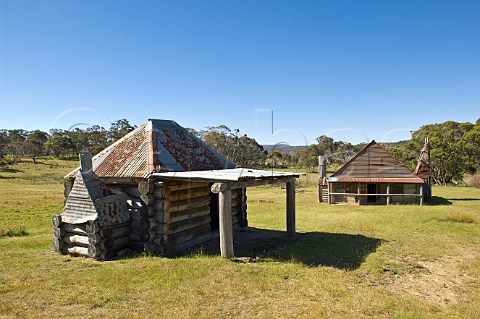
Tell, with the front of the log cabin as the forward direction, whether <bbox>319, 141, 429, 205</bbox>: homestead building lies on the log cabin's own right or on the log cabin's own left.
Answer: on the log cabin's own left

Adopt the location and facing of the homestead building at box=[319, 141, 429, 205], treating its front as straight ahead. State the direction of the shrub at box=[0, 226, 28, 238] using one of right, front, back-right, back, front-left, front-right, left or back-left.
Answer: front-right

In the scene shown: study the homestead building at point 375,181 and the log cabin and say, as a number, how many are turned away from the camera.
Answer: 0

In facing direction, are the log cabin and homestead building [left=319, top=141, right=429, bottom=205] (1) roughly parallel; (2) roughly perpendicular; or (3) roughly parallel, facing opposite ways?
roughly perpendicular

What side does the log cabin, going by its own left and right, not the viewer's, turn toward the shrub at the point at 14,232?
back

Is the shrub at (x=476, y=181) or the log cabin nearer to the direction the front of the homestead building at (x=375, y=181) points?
the log cabin

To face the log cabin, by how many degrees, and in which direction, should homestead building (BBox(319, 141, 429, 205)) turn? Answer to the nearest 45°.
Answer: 0° — it already faces it

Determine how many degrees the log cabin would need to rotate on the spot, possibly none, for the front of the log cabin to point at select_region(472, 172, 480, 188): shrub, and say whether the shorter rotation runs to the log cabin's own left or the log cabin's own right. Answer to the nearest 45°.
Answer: approximately 90° to the log cabin's own left

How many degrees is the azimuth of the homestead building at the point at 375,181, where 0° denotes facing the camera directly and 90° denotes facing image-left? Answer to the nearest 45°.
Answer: approximately 0°
